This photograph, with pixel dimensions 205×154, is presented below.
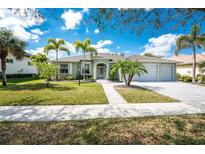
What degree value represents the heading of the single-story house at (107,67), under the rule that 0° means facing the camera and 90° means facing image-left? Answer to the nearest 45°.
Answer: approximately 0°

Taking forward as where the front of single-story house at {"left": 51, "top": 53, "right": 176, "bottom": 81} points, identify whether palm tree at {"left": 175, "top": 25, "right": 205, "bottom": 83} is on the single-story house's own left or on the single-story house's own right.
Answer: on the single-story house's own left

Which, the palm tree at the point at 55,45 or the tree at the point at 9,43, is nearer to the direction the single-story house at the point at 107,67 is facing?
the tree

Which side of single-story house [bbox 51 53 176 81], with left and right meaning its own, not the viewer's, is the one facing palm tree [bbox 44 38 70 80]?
right

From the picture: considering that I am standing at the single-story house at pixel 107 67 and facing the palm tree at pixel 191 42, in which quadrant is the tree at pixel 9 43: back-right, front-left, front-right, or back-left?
back-right

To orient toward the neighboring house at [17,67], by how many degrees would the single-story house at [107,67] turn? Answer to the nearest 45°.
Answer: approximately 90° to its right
